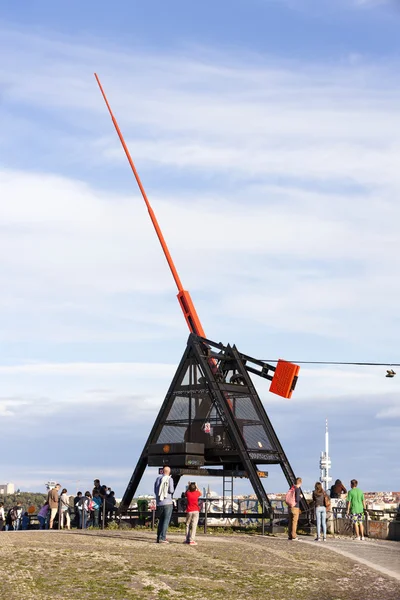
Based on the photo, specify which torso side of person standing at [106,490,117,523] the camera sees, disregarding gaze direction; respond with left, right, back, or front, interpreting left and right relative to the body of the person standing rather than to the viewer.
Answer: back

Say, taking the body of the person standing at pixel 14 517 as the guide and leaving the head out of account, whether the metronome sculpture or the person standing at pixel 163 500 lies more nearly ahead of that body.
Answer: the metronome sculpture

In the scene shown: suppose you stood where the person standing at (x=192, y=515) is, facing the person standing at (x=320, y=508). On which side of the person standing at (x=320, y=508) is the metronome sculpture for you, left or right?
left

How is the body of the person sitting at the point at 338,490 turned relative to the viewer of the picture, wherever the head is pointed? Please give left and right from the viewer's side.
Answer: facing away from the viewer

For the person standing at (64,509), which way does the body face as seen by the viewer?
away from the camera

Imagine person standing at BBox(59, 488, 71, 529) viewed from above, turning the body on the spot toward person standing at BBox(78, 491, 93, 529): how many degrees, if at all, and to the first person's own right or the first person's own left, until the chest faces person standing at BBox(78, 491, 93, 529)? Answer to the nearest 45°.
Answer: approximately 135° to the first person's own right
